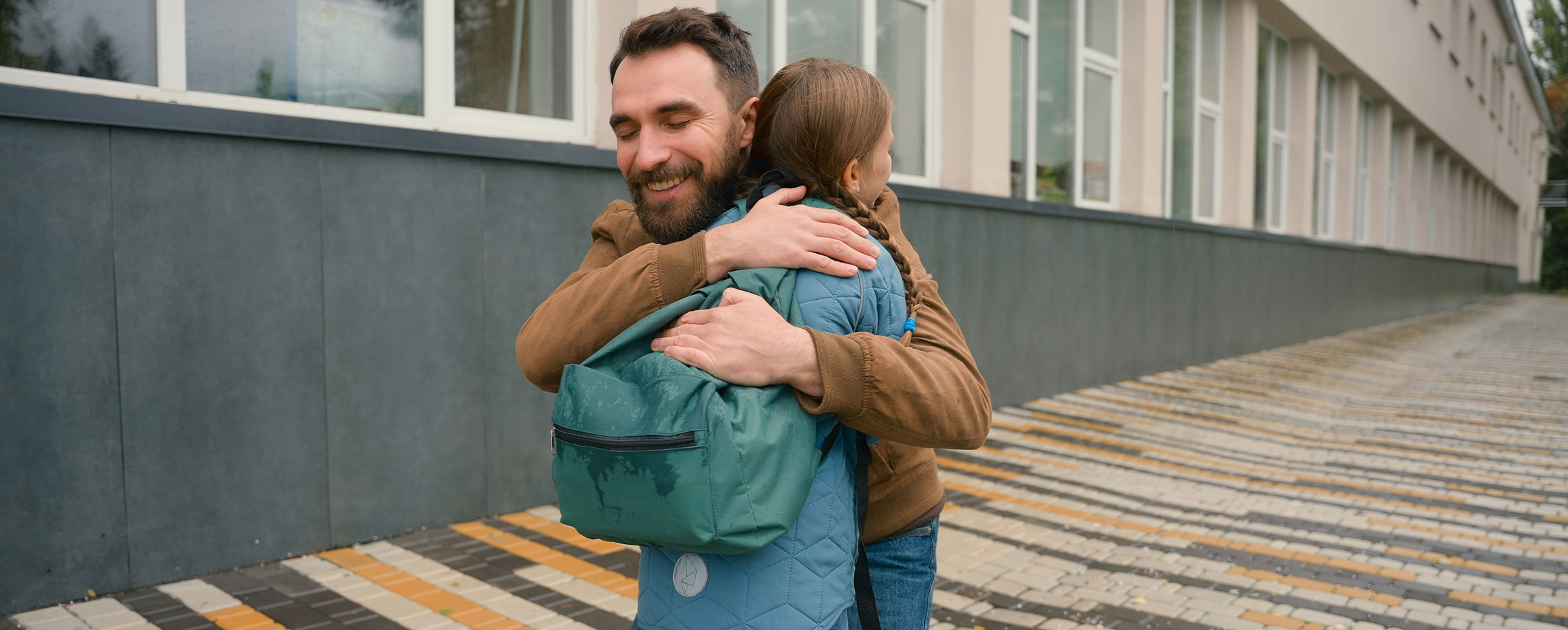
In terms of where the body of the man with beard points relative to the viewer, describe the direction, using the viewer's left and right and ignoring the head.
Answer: facing the viewer and to the left of the viewer

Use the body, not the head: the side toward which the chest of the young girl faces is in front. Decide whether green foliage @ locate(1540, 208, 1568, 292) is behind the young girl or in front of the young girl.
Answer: in front

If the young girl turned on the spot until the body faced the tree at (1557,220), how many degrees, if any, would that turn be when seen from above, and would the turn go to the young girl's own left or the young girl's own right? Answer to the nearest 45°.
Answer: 0° — they already face it

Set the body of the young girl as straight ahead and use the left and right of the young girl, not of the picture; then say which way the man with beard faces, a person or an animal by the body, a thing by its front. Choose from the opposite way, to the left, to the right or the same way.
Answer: the opposite way

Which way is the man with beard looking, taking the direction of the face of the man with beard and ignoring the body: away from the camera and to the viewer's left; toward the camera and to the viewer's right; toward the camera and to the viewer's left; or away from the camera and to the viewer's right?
toward the camera and to the viewer's left

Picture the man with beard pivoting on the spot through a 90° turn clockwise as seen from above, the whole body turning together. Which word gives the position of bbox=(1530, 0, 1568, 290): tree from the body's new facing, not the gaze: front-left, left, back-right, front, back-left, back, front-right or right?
right

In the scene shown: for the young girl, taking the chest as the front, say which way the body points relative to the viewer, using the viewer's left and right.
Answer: facing away from the viewer and to the right of the viewer

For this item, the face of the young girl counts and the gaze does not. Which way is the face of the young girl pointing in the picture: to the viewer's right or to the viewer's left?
to the viewer's right

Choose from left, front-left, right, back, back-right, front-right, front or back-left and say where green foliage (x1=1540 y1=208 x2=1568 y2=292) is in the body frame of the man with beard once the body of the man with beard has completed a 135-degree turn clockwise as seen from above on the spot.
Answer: front-right

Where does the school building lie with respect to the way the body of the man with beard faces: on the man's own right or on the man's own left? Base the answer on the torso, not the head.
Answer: on the man's own right
